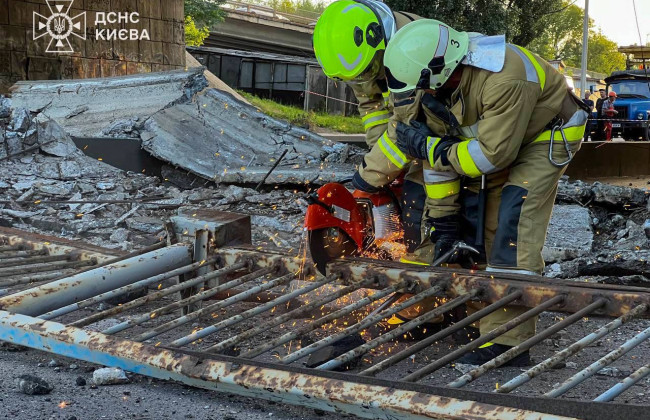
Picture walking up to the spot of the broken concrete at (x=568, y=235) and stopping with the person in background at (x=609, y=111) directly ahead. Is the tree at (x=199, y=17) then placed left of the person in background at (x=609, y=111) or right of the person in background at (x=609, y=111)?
left

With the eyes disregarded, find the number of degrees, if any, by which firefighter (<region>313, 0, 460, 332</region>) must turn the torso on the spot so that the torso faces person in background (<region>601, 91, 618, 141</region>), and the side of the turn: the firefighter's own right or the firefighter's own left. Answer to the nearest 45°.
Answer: approximately 135° to the firefighter's own right

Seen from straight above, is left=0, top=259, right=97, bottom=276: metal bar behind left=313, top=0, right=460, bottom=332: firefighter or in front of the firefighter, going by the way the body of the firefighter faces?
in front

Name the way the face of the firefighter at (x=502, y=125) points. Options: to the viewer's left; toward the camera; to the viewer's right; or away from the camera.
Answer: to the viewer's left

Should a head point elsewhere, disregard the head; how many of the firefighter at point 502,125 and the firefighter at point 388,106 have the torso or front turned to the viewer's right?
0

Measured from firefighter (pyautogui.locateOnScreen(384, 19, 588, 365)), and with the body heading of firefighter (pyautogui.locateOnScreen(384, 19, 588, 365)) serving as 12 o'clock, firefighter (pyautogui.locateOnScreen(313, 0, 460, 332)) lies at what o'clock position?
firefighter (pyautogui.locateOnScreen(313, 0, 460, 332)) is roughly at 1 o'clock from firefighter (pyautogui.locateOnScreen(384, 19, 588, 365)).

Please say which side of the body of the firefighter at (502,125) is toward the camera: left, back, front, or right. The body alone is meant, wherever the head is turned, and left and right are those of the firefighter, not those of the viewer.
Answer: left

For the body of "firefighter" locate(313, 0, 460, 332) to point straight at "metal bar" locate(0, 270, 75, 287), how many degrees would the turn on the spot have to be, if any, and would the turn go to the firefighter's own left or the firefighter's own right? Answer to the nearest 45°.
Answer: approximately 45° to the firefighter's own right

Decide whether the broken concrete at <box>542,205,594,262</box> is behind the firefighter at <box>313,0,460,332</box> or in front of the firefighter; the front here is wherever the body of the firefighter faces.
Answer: behind

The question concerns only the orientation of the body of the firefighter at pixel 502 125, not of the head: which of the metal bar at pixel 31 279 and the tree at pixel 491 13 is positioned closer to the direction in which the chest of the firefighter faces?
the metal bar

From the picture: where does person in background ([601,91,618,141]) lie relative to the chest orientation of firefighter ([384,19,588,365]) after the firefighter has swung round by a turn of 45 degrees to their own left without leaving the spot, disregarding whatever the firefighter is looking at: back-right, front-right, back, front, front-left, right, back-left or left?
back-right

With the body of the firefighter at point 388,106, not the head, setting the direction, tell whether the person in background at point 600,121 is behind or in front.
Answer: behind

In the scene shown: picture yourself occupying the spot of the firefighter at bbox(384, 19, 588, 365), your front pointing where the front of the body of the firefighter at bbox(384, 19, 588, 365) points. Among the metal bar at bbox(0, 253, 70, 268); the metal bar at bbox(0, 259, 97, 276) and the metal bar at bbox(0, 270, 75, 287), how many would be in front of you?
3

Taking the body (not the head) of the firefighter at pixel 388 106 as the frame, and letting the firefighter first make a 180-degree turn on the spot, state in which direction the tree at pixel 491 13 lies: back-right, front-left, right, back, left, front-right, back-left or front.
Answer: front-left

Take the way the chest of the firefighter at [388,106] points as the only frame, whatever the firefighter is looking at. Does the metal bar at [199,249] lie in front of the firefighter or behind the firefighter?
in front
